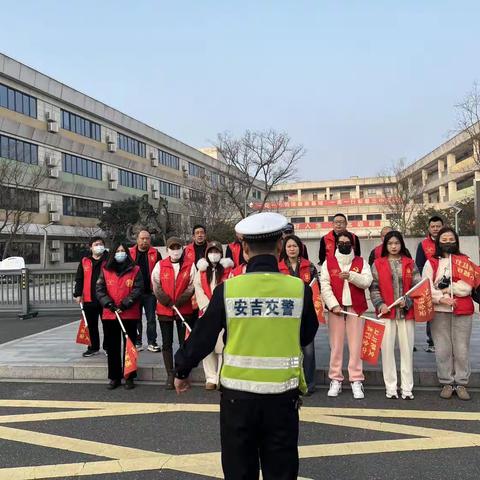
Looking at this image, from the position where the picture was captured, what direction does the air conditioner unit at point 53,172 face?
facing the viewer and to the right of the viewer

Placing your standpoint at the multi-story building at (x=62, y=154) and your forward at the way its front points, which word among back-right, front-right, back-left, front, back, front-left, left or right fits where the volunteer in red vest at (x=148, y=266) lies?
front-right

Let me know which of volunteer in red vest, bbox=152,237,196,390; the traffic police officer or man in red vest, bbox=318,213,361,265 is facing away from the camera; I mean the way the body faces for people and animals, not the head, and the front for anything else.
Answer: the traffic police officer

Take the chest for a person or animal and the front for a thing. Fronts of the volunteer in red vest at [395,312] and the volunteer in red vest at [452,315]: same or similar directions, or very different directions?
same or similar directions

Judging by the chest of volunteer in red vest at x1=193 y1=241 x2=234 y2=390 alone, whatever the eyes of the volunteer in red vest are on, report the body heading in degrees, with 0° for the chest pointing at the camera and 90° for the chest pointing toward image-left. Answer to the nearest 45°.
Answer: approximately 0°

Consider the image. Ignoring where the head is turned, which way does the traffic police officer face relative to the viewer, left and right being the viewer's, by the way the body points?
facing away from the viewer

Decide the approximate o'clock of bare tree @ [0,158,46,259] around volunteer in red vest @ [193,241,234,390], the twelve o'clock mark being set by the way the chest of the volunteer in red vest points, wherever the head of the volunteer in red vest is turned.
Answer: The bare tree is roughly at 5 o'clock from the volunteer in red vest.

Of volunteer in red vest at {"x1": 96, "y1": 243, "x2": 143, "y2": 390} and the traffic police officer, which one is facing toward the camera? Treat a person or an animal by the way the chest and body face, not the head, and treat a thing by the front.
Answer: the volunteer in red vest

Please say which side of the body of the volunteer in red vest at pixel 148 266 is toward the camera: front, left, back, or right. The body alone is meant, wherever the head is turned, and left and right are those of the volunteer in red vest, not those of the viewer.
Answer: front

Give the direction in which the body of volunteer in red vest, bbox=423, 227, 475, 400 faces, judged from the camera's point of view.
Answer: toward the camera

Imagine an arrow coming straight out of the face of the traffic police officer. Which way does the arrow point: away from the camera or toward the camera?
away from the camera

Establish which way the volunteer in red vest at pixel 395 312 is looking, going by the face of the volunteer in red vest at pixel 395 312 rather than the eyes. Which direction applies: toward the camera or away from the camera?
toward the camera

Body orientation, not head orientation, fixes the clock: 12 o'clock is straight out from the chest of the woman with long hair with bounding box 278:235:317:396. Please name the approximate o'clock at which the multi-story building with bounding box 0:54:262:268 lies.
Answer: The multi-story building is roughly at 5 o'clock from the woman with long hair.

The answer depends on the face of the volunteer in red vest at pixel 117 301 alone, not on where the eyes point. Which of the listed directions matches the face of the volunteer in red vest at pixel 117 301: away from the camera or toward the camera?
toward the camera

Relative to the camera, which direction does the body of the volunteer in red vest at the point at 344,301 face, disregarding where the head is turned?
toward the camera

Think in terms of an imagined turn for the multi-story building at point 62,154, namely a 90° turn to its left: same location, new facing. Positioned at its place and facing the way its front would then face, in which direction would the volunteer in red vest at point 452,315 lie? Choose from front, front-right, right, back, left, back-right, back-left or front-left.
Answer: back-right
